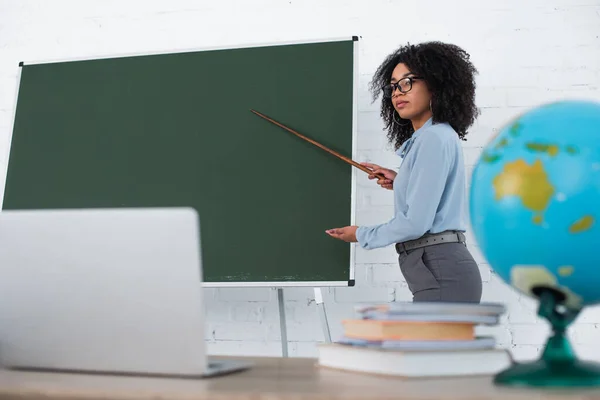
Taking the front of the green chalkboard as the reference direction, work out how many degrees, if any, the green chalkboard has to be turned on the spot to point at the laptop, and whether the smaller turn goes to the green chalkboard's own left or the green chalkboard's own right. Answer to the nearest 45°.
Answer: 0° — it already faces it

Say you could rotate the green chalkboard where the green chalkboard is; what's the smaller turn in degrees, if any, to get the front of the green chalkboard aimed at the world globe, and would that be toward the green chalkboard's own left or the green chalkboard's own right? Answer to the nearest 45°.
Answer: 0° — it already faces it

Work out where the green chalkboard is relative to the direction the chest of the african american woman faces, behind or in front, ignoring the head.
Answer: in front

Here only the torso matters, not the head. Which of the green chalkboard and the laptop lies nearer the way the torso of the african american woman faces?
the green chalkboard

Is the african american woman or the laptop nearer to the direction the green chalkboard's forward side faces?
the laptop

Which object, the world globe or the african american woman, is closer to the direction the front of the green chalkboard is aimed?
the world globe

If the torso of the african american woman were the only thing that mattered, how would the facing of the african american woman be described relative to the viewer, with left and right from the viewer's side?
facing to the left of the viewer

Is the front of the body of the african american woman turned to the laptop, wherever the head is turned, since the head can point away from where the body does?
no

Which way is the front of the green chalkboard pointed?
toward the camera

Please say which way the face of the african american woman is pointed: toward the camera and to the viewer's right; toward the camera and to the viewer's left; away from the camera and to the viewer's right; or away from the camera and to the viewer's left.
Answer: toward the camera and to the viewer's left

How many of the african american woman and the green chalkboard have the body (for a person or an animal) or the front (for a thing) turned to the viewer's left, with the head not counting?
1

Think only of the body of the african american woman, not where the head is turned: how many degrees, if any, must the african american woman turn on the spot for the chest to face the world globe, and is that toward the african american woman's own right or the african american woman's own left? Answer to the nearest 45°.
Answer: approximately 90° to the african american woman's own left

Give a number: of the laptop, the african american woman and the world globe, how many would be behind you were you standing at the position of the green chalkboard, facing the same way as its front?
0

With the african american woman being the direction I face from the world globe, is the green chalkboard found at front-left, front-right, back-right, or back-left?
front-left
